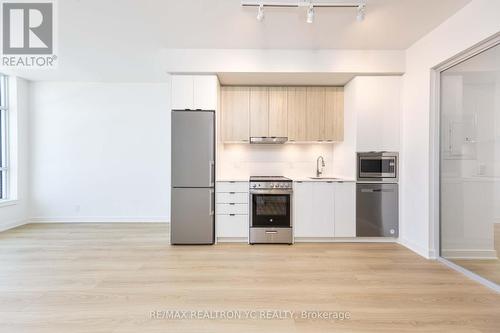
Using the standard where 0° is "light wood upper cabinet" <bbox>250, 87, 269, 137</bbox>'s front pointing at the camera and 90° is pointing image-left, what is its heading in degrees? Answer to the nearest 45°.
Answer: approximately 0°

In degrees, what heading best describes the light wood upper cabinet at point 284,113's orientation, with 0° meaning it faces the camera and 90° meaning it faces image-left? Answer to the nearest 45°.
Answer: approximately 0°

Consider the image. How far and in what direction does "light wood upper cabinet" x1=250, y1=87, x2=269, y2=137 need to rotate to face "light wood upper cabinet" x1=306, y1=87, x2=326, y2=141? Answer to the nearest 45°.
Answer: approximately 90° to its left

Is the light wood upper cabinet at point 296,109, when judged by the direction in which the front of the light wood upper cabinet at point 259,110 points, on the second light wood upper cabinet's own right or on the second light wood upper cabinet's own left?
on the second light wood upper cabinet's own left
